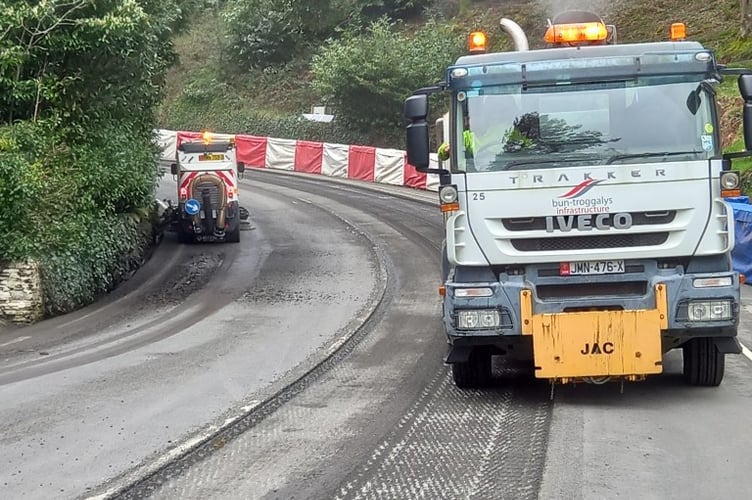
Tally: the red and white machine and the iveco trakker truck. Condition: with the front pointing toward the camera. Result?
1

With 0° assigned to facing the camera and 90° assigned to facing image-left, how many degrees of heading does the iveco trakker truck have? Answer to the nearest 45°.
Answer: approximately 0°

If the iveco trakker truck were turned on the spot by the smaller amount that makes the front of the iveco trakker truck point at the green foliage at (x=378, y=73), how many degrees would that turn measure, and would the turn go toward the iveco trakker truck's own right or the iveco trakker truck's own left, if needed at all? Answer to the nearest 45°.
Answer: approximately 180°

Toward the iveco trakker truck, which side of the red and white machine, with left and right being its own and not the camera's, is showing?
back

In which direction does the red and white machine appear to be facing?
away from the camera

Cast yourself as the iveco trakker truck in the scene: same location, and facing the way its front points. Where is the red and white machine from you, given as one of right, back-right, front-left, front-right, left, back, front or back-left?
back-right

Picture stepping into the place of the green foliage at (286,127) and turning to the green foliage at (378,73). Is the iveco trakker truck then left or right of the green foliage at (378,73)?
right

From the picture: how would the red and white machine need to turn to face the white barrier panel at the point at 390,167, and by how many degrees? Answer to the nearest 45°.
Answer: approximately 45° to its right

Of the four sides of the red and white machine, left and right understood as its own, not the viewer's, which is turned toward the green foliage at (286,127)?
front
